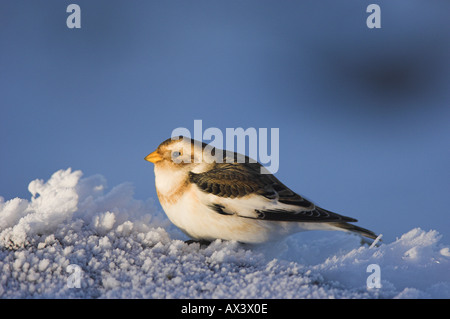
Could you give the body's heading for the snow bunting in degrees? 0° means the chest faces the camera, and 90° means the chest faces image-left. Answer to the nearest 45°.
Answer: approximately 90°
